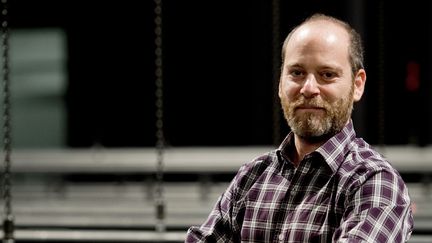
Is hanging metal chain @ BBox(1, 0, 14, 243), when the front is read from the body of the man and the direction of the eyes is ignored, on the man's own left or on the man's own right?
on the man's own right

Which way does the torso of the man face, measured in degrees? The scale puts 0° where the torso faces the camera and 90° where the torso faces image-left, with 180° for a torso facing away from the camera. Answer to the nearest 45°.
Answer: approximately 45°

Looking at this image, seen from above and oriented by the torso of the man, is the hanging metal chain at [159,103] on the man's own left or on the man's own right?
on the man's own right
